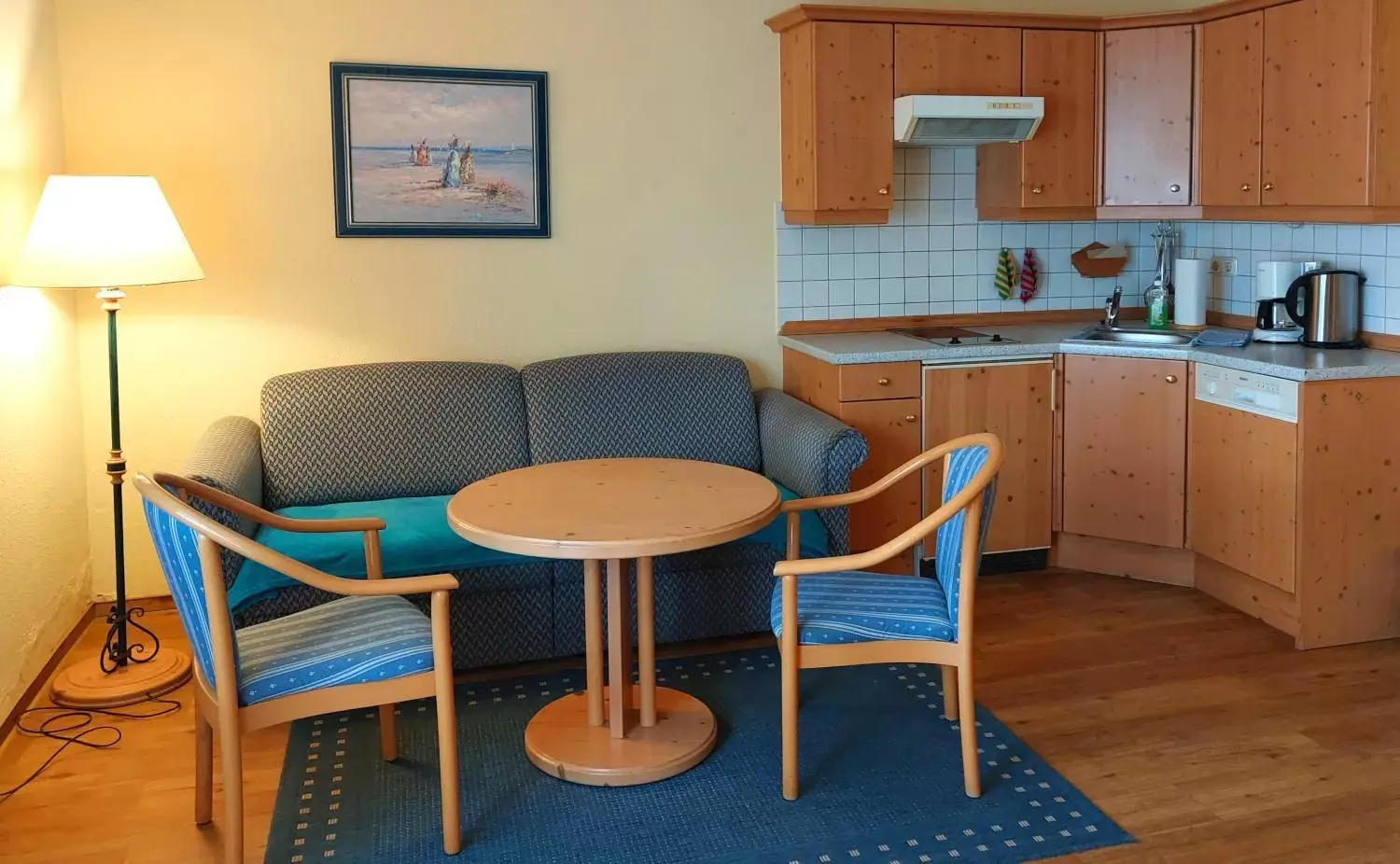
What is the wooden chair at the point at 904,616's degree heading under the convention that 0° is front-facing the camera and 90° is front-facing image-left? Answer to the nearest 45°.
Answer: approximately 90°

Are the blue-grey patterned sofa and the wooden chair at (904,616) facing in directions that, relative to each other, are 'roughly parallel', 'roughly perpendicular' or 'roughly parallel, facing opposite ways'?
roughly perpendicular

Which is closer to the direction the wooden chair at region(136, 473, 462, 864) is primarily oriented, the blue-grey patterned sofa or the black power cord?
the blue-grey patterned sofa

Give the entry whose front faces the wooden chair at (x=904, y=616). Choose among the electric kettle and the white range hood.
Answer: the white range hood

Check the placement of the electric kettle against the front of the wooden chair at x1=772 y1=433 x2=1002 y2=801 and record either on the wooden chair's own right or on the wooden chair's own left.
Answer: on the wooden chair's own right

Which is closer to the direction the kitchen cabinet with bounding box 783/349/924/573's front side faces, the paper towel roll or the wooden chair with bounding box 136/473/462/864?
the wooden chair

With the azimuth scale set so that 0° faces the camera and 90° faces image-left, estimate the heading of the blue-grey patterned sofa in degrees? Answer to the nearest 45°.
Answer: approximately 0°

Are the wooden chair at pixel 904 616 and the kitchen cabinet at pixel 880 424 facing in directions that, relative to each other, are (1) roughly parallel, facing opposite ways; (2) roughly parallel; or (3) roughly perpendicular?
roughly perpendicular

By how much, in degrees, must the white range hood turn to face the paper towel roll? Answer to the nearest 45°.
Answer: approximately 135° to its left

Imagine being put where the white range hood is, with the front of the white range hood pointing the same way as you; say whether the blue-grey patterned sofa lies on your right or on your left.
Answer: on your right
